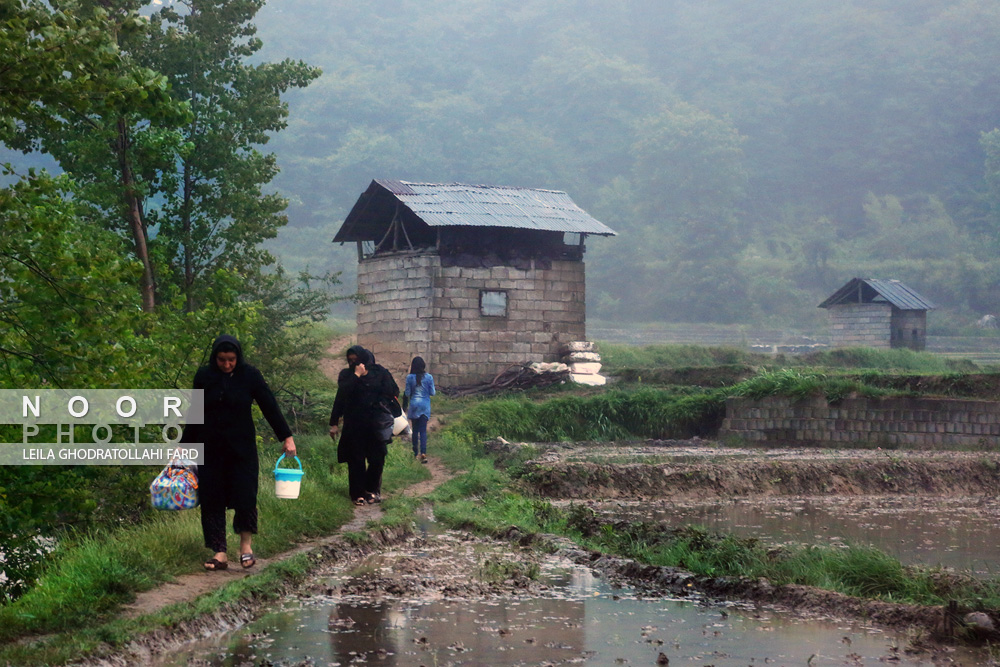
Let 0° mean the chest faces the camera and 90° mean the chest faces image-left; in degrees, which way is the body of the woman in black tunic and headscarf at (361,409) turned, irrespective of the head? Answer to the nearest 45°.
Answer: approximately 0°

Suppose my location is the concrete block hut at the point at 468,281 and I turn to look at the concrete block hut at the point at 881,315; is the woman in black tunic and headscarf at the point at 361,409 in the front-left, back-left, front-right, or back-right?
back-right

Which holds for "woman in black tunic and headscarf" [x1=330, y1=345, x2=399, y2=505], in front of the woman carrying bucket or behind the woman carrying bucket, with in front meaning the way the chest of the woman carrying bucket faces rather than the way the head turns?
behind

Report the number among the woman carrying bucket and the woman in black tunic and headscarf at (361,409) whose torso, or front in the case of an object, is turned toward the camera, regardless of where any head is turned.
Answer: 2

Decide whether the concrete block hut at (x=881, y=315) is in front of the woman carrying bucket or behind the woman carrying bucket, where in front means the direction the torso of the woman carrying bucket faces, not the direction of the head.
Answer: behind

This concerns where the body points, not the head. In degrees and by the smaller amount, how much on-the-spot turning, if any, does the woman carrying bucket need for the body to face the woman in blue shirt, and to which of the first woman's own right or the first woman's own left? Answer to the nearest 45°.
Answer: approximately 180°

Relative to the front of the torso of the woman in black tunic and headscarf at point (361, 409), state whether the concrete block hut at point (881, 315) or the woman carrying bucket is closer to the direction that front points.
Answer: the woman carrying bucket

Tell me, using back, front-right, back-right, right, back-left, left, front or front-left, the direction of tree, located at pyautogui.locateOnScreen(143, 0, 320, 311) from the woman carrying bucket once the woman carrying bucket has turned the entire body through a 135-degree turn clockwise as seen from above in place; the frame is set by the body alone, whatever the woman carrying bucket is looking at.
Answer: front-right
